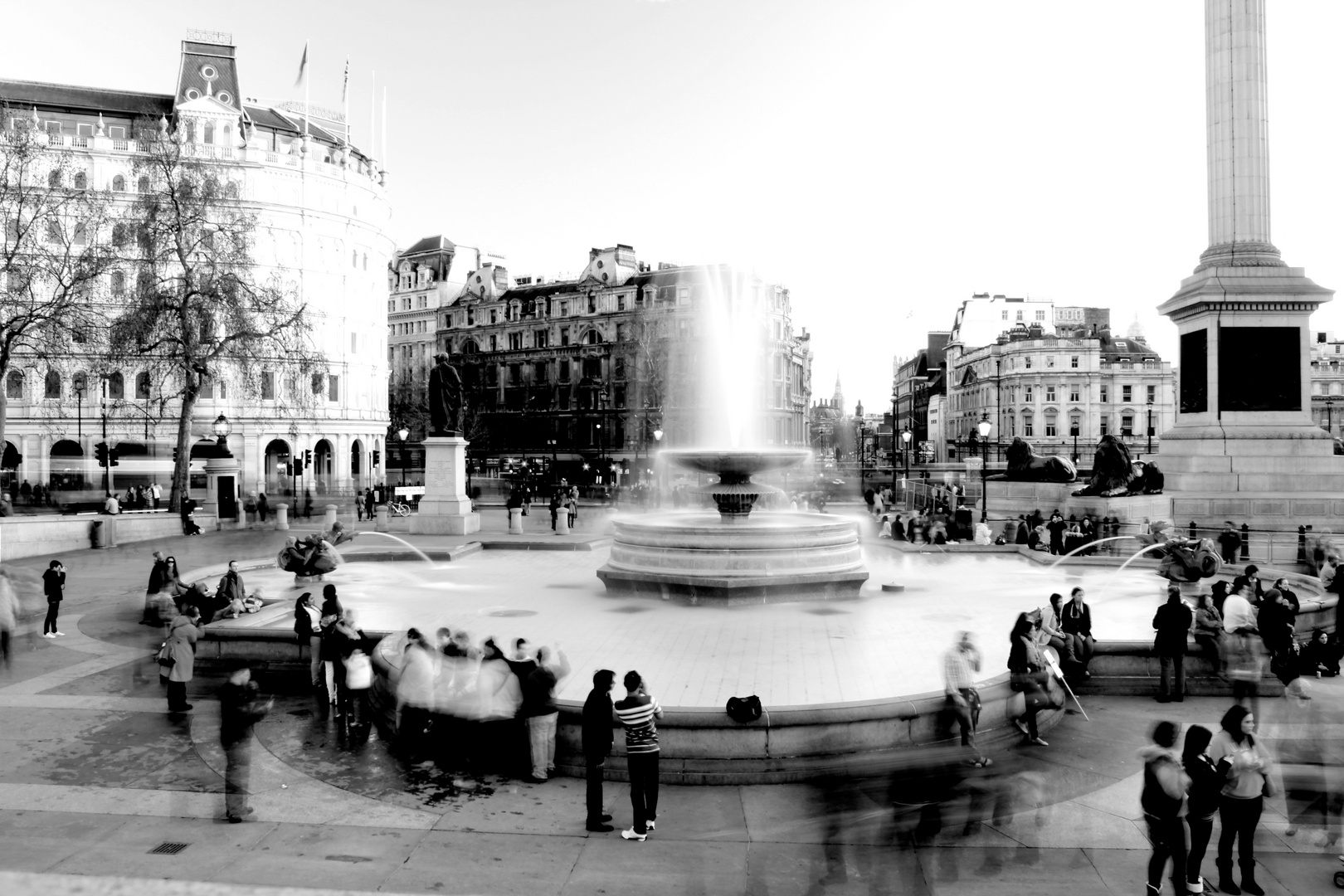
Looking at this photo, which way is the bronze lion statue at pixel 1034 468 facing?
to the viewer's left

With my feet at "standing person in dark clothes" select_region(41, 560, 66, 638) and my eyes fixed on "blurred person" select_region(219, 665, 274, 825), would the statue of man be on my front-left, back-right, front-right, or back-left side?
back-left

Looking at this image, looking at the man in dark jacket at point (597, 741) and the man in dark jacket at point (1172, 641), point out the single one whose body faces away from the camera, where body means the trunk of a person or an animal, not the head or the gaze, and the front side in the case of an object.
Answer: the man in dark jacket at point (1172, 641)

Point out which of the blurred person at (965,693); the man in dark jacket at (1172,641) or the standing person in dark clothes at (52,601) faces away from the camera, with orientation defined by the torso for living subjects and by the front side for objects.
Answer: the man in dark jacket

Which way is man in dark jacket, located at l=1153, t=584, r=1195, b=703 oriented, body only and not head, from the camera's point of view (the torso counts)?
away from the camera

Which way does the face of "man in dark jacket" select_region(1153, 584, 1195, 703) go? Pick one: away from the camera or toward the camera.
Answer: away from the camera

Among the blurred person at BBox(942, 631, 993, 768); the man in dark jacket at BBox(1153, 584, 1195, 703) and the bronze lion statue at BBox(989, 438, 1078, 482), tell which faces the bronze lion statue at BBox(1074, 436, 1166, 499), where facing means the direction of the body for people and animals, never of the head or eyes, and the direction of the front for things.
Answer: the man in dark jacket

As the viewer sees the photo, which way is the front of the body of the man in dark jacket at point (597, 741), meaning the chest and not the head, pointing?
to the viewer's right

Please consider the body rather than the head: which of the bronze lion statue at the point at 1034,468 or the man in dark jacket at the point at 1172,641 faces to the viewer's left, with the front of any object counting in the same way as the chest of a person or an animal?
the bronze lion statue

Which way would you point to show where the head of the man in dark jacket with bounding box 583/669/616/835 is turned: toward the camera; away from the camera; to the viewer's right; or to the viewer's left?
to the viewer's right

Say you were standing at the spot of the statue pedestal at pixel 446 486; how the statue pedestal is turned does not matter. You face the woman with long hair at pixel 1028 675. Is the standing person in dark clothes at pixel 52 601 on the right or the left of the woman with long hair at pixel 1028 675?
right

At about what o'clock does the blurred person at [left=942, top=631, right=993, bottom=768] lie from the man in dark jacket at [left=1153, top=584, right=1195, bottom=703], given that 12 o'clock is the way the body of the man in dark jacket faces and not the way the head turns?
The blurred person is roughly at 7 o'clock from the man in dark jacket.

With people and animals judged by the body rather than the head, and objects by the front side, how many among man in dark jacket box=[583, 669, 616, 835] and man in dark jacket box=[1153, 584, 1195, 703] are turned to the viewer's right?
1

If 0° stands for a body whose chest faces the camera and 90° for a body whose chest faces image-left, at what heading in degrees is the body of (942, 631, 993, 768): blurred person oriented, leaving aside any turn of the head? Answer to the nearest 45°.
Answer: approximately 315°
